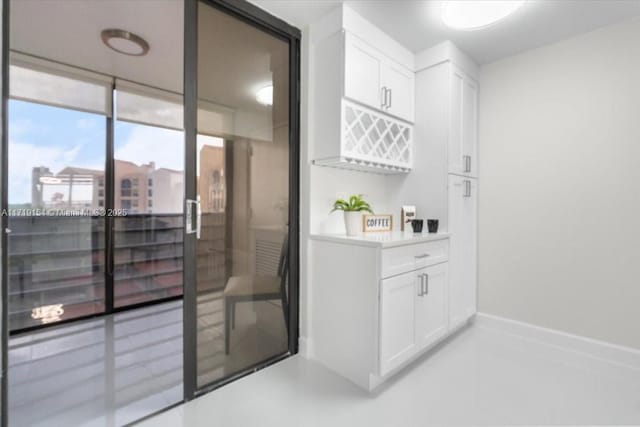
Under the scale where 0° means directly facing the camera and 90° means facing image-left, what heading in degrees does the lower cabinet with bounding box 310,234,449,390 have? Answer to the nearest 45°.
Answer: approximately 315°

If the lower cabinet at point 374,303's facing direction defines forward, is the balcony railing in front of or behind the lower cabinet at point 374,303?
behind

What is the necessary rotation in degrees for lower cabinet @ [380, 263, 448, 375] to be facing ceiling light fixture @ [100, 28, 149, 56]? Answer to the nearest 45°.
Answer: approximately 135° to its right

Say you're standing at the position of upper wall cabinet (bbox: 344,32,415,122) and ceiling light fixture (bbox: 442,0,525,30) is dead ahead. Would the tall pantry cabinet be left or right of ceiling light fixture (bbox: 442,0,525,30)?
left

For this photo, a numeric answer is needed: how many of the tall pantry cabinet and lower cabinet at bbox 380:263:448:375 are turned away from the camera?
0
